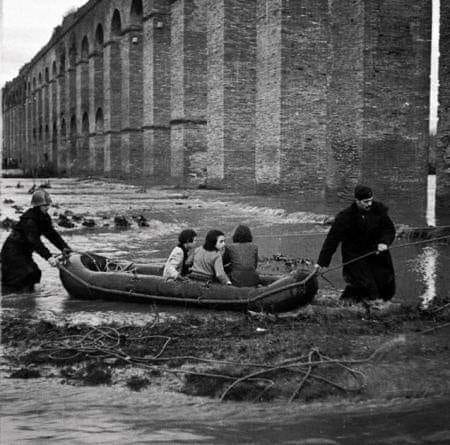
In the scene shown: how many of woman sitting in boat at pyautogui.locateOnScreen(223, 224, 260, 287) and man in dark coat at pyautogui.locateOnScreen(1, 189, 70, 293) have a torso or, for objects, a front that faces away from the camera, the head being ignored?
1

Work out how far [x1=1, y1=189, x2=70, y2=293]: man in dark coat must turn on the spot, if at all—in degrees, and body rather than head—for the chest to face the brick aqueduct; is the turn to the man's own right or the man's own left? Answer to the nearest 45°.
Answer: approximately 45° to the man's own left

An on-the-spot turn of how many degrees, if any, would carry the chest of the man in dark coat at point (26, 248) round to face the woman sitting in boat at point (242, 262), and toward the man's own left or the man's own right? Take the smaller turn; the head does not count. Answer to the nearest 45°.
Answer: approximately 45° to the man's own right

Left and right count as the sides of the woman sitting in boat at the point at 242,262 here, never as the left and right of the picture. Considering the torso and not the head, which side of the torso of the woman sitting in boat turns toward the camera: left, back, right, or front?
back

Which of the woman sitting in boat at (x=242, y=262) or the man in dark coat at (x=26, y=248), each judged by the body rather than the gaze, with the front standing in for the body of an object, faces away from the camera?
the woman sitting in boat

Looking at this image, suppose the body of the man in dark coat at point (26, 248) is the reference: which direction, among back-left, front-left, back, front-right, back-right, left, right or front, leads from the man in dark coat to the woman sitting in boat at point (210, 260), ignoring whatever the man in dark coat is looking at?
front-right

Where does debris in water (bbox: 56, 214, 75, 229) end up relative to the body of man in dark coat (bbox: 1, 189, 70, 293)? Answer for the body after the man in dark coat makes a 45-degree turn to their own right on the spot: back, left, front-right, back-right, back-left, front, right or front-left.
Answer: back-left

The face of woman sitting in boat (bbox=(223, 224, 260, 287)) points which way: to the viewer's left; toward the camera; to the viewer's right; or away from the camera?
away from the camera

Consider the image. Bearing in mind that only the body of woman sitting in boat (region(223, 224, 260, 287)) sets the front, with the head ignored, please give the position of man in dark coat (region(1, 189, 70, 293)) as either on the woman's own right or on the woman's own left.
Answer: on the woman's own left

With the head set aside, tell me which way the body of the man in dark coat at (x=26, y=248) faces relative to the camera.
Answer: to the viewer's right

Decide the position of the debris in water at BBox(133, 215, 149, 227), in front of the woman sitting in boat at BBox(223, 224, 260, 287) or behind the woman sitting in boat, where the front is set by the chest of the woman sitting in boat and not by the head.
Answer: in front

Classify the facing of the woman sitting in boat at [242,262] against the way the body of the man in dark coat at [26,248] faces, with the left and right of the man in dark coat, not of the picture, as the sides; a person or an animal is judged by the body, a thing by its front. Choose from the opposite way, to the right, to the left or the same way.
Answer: to the left

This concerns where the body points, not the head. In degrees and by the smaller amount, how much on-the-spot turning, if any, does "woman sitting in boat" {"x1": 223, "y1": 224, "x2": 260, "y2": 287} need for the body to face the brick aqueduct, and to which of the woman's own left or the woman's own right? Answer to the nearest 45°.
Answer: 0° — they already face it

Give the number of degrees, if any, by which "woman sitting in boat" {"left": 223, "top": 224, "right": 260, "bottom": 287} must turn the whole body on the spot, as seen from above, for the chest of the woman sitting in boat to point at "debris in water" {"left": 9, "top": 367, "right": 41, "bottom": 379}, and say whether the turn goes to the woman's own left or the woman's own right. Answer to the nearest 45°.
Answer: approximately 135° to the woman's own left

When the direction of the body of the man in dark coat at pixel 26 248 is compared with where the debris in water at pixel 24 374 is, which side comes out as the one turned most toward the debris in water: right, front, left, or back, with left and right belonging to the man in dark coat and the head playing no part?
right
